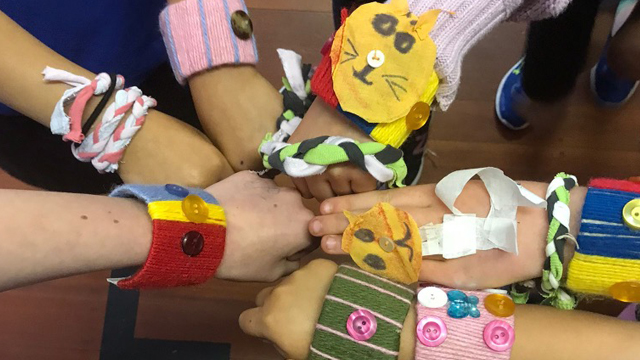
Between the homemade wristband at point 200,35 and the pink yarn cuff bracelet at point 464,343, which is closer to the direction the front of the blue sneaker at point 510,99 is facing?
the pink yarn cuff bracelet

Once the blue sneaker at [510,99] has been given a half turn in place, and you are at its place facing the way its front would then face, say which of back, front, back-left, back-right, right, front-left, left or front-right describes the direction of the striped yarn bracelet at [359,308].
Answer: back

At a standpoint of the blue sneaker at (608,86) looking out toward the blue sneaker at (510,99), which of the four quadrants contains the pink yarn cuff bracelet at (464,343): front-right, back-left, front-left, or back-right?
front-left

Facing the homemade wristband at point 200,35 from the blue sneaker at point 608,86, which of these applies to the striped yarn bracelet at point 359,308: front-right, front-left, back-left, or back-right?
front-left

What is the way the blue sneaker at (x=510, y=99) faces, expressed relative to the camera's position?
facing the viewer

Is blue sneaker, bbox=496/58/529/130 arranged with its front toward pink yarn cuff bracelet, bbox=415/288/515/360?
yes

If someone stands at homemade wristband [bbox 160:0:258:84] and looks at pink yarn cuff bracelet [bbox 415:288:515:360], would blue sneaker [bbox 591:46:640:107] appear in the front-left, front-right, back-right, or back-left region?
front-left

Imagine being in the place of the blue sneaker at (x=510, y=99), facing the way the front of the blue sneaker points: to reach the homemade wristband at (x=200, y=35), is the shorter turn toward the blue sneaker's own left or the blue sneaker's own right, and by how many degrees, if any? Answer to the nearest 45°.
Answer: approximately 45° to the blue sneaker's own right
